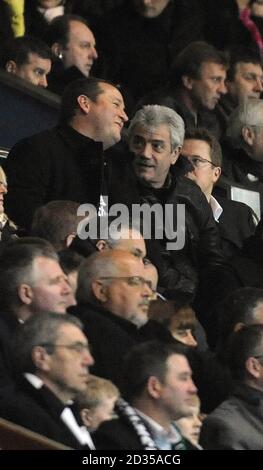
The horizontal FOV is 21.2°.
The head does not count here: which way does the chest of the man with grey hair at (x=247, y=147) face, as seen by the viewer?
to the viewer's right

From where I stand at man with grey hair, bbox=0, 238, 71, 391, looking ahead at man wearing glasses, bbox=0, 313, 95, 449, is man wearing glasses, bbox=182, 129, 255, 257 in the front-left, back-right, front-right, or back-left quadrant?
back-left

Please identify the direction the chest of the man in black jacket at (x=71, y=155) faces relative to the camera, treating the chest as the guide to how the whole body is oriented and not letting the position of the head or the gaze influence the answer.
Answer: to the viewer's right

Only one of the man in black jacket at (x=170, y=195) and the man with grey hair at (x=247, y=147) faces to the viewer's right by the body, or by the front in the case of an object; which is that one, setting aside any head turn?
the man with grey hair
